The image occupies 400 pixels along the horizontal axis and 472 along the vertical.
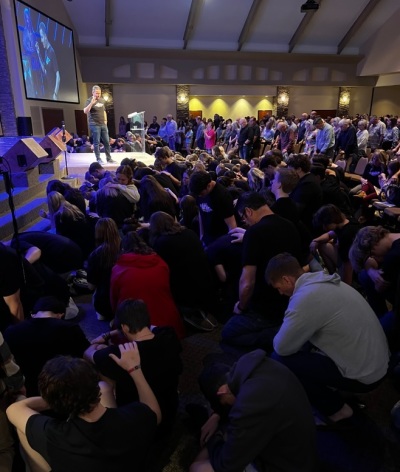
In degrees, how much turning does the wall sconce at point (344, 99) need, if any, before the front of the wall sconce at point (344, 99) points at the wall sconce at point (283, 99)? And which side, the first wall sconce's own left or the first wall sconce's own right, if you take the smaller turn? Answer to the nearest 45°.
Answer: approximately 45° to the first wall sconce's own right

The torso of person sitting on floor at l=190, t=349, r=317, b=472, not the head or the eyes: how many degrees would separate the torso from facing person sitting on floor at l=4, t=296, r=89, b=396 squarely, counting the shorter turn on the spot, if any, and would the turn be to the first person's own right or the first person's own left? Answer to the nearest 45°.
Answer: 0° — they already face them

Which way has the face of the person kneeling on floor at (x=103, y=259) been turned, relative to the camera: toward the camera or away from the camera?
away from the camera

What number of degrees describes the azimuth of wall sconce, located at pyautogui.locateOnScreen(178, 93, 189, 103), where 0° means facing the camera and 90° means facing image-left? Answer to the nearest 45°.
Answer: approximately 0°

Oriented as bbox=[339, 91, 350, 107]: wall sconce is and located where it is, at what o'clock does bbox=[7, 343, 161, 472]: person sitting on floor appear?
The person sitting on floor is roughly at 12 o'clock from the wall sconce.

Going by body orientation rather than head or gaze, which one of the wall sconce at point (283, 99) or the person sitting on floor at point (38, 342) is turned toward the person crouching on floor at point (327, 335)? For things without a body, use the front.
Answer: the wall sconce

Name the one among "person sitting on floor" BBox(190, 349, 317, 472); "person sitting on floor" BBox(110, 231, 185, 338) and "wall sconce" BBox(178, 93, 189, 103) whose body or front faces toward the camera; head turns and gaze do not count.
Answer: the wall sconce

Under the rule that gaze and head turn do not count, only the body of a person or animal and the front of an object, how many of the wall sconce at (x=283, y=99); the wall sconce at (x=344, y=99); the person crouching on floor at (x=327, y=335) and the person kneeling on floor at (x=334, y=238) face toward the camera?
2

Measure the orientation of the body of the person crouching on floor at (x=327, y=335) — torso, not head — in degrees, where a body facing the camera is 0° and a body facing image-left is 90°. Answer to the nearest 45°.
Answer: approximately 90°

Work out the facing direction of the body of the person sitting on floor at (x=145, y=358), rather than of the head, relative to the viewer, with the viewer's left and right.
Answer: facing away from the viewer and to the left of the viewer

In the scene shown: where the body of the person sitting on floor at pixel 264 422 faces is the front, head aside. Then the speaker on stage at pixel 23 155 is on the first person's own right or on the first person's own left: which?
on the first person's own right
